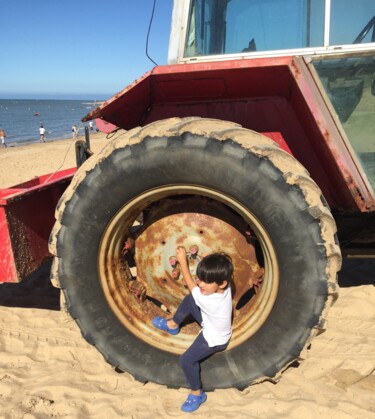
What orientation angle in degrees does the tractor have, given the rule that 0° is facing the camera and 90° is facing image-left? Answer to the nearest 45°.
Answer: approximately 270°

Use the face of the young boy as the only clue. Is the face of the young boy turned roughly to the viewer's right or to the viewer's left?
to the viewer's left
